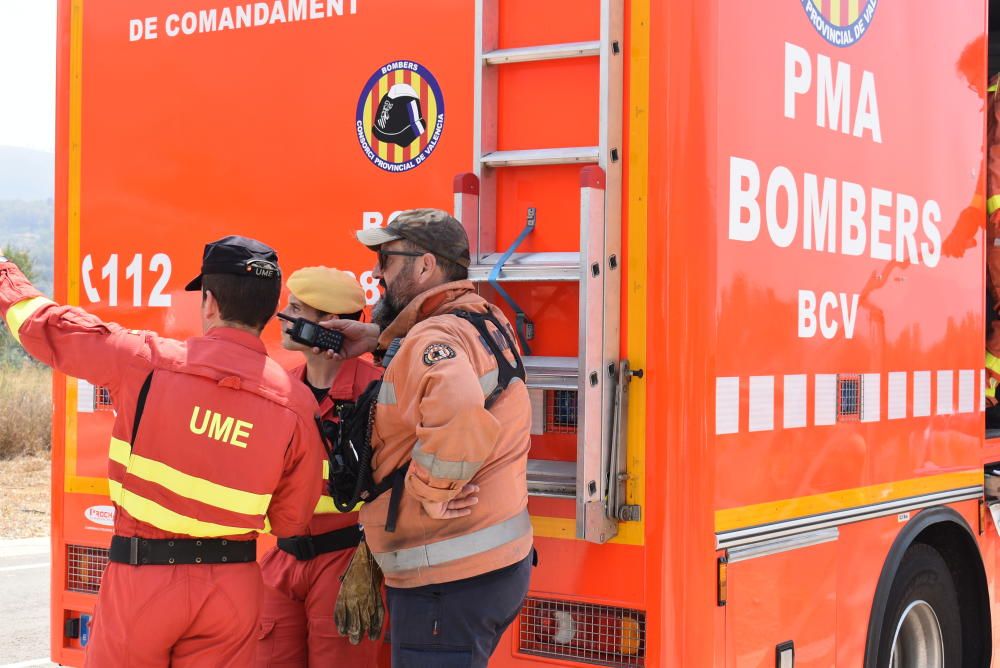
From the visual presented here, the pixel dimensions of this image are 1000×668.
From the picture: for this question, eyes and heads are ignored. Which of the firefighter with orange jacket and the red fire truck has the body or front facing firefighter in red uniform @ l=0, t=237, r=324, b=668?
the firefighter with orange jacket

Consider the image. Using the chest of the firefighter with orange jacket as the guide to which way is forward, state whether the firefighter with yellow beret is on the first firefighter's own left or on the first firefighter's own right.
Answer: on the first firefighter's own right

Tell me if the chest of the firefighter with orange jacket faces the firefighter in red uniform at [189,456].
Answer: yes

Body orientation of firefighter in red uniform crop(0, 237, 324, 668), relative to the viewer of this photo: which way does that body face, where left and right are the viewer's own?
facing away from the viewer and to the left of the viewer

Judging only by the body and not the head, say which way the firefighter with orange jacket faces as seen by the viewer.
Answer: to the viewer's left

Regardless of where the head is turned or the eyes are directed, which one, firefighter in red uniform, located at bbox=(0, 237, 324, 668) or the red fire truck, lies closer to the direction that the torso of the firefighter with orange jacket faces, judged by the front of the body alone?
the firefighter in red uniform

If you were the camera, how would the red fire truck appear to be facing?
facing away from the viewer and to the right of the viewer

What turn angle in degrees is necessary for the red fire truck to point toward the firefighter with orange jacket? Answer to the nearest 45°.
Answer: approximately 180°

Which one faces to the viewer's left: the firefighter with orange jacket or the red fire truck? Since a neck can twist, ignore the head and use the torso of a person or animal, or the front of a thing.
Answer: the firefighter with orange jacket

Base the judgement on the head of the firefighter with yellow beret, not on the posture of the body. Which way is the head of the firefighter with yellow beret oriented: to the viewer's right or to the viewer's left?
to the viewer's left

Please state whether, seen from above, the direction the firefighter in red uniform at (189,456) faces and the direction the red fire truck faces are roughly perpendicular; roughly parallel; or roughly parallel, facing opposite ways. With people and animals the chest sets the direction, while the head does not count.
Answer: roughly parallel

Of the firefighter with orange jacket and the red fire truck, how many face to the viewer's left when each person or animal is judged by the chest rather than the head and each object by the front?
1

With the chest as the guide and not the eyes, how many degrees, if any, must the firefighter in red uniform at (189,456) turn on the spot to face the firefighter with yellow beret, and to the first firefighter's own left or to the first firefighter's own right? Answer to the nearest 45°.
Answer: approximately 90° to the first firefighter's own right
